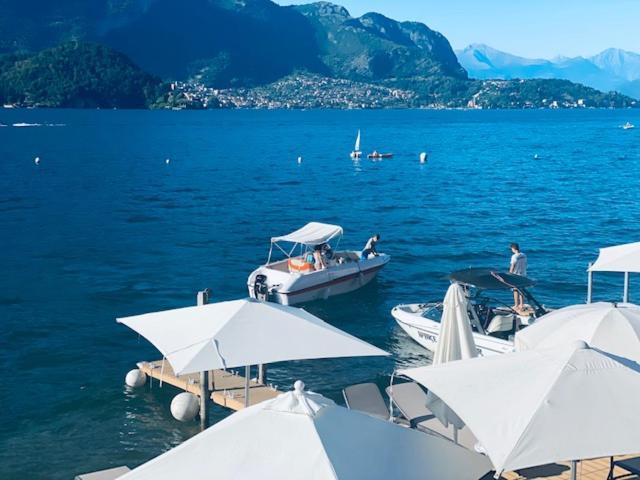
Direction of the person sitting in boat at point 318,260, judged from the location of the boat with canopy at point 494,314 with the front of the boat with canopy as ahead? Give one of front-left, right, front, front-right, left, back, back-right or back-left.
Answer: front-right

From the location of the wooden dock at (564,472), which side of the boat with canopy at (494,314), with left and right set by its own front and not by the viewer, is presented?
left

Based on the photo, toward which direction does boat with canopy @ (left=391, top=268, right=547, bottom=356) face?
to the viewer's left

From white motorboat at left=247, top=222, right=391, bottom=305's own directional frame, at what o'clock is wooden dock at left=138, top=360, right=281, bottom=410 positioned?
The wooden dock is roughly at 5 o'clock from the white motorboat.

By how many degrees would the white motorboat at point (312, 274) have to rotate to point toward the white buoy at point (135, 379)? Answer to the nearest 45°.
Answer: approximately 180°

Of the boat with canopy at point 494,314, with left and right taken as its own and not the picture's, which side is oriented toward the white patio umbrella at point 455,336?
left

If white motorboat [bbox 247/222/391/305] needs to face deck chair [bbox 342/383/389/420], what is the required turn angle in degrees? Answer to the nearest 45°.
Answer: approximately 135° to its right

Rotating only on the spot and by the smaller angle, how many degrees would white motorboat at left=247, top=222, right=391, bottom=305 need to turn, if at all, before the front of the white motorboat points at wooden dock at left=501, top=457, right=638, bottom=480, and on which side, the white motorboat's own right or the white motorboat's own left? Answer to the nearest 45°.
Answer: approximately 135° to the white motorboat's own right

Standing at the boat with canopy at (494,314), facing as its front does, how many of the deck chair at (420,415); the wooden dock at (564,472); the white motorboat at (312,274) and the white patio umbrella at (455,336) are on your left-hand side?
3
